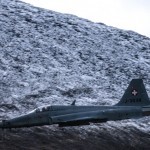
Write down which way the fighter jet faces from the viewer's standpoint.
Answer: facing to the left of the viewer
